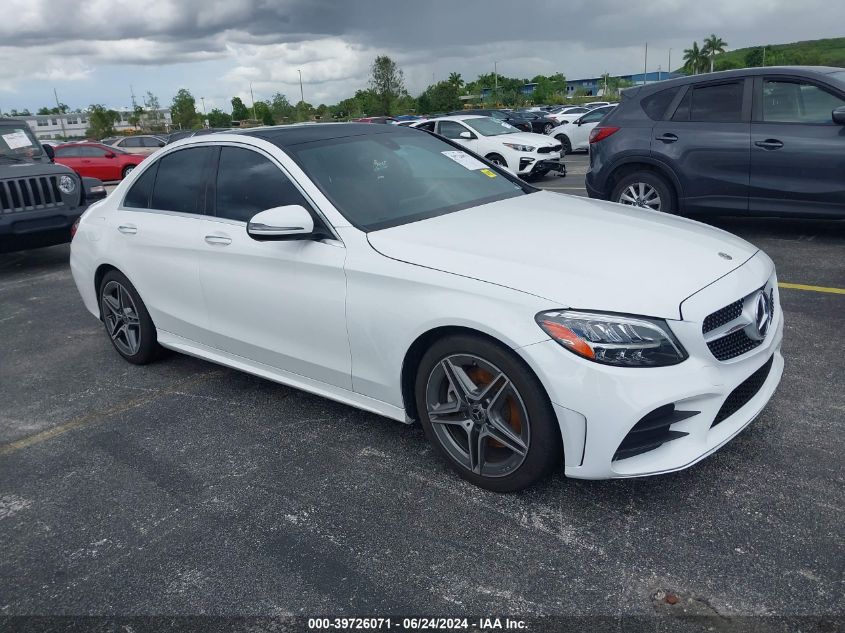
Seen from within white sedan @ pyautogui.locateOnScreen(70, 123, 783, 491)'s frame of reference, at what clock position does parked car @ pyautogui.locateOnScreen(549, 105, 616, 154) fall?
The parked car is roughly at 8 o'clock from the white sedan.

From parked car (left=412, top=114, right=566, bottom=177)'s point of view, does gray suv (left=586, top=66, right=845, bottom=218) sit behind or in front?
in front

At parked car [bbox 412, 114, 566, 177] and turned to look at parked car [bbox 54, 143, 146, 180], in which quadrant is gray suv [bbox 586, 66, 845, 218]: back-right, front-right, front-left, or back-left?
back-left

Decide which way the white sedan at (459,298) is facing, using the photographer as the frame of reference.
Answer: facing the viewer and to the right of the viewer

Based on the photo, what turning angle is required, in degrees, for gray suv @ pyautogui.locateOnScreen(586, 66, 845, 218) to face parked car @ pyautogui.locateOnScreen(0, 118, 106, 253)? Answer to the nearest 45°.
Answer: approximately 180°

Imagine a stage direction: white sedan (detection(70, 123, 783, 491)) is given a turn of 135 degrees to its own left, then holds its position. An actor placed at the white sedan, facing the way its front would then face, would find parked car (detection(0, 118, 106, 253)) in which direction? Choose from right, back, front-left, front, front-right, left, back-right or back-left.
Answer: front-left

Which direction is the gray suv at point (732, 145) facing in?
to the viewer's right

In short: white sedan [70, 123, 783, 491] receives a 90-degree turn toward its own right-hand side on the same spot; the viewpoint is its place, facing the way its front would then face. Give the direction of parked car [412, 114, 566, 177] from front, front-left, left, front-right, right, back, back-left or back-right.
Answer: back-right

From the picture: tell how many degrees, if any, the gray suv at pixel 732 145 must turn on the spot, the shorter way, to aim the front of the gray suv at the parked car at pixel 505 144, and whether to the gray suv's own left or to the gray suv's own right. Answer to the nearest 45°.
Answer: approximately 135° to the gray suv's own left

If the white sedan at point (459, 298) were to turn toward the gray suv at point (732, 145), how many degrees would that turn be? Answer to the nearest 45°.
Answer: approximately 90° to its left

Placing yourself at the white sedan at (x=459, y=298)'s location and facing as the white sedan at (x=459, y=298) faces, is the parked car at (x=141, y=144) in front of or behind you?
behind
